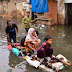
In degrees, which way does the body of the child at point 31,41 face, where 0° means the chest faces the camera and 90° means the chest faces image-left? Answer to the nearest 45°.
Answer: approximately 315°

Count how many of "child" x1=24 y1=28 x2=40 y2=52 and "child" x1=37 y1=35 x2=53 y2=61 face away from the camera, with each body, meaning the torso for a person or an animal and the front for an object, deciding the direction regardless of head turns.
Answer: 0

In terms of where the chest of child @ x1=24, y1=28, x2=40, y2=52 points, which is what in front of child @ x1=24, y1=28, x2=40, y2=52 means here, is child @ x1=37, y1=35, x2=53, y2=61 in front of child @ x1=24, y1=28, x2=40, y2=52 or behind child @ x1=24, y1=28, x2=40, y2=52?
in front

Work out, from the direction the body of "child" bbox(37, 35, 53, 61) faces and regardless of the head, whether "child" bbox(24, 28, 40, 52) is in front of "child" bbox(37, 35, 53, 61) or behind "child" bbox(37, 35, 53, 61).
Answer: behind

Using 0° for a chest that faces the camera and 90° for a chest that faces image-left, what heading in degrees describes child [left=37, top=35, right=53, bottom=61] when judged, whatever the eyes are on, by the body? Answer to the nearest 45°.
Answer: approximately 315°
